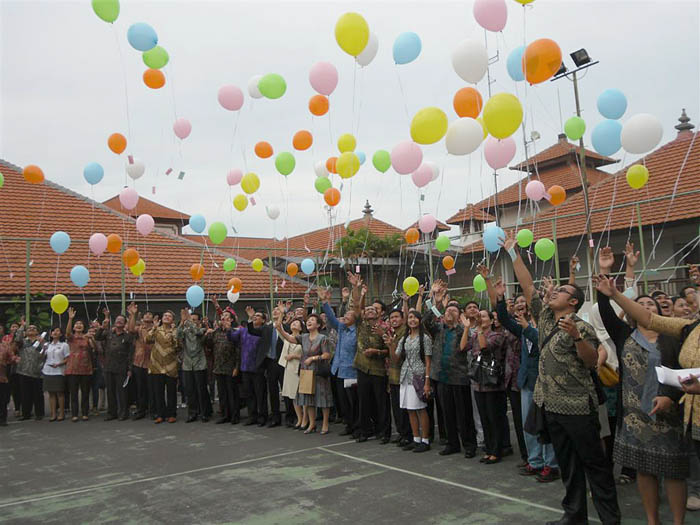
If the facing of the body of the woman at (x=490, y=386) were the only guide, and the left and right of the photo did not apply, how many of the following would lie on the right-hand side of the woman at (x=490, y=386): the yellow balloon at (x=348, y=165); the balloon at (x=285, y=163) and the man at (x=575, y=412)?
2

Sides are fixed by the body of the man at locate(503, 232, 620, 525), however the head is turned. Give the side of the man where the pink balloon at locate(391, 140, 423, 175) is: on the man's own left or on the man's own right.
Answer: on the man's own right

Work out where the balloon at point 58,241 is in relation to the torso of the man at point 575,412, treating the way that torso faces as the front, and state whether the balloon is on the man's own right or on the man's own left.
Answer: on the man's own right

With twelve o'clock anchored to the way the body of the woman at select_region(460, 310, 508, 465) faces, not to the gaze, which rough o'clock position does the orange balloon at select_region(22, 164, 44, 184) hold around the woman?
The orange balloon is roughly at 2 o'clock from the woman.

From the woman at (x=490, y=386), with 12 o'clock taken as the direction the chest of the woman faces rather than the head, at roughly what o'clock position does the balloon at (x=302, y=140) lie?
The balloon is roughly at 3 o'clock from the woman.

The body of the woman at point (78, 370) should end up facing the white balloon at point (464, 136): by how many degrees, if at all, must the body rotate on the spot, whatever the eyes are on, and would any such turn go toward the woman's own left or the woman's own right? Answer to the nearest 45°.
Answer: approximately 45° to the woman's own left
